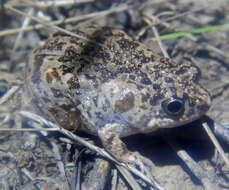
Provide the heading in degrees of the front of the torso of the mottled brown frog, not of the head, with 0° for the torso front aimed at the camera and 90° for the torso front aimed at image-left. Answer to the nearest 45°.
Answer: approximately 270°
